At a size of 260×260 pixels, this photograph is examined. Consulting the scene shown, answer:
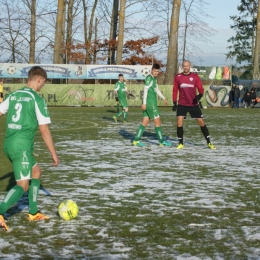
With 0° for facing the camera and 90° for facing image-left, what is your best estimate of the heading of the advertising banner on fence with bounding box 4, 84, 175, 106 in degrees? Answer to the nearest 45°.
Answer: approximately 0°

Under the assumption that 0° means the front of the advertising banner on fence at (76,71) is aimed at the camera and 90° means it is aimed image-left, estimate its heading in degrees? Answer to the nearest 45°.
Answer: approximately 0°

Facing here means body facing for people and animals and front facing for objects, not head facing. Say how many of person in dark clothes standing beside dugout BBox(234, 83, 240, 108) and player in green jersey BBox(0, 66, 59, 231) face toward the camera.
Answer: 1

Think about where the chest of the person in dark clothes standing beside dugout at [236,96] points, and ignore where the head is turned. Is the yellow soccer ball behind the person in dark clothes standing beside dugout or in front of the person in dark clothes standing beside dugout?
in front

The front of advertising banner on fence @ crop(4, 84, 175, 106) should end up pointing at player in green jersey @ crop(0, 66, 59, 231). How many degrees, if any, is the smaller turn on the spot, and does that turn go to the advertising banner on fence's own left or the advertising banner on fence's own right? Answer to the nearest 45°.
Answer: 0° — it already faces them

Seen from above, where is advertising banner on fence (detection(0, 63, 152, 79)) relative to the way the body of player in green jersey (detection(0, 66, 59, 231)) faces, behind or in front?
in front

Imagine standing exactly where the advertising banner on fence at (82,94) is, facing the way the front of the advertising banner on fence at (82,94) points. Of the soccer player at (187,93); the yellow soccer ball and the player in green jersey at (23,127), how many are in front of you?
3

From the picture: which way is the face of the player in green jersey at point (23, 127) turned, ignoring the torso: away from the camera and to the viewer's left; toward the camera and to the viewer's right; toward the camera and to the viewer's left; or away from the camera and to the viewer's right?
away from the camera and to the viewer's right

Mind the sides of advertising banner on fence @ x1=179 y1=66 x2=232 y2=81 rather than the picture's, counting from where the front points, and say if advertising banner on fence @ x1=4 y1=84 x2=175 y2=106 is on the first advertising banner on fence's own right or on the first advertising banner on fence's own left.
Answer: on the first advertising banner on fence's own right

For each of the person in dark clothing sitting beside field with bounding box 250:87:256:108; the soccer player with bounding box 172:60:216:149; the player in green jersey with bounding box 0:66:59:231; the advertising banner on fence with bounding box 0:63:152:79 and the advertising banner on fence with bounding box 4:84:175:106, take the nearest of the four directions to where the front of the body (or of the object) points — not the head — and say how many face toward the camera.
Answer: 4

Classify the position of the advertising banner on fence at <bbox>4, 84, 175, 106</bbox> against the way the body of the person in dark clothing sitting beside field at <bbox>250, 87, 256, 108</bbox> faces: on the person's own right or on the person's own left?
on the person's own right
